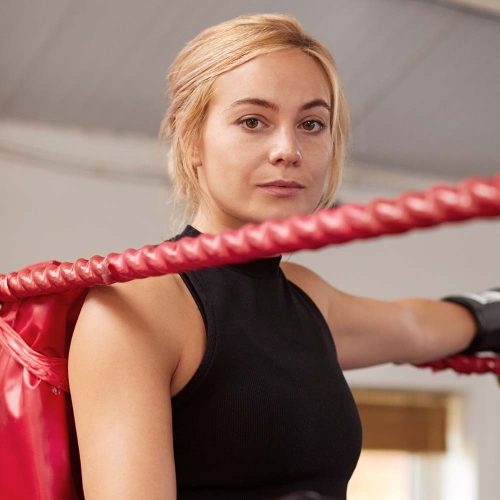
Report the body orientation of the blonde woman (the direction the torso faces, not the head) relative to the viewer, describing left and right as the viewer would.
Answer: facing the viewer and to the right of the viewer
